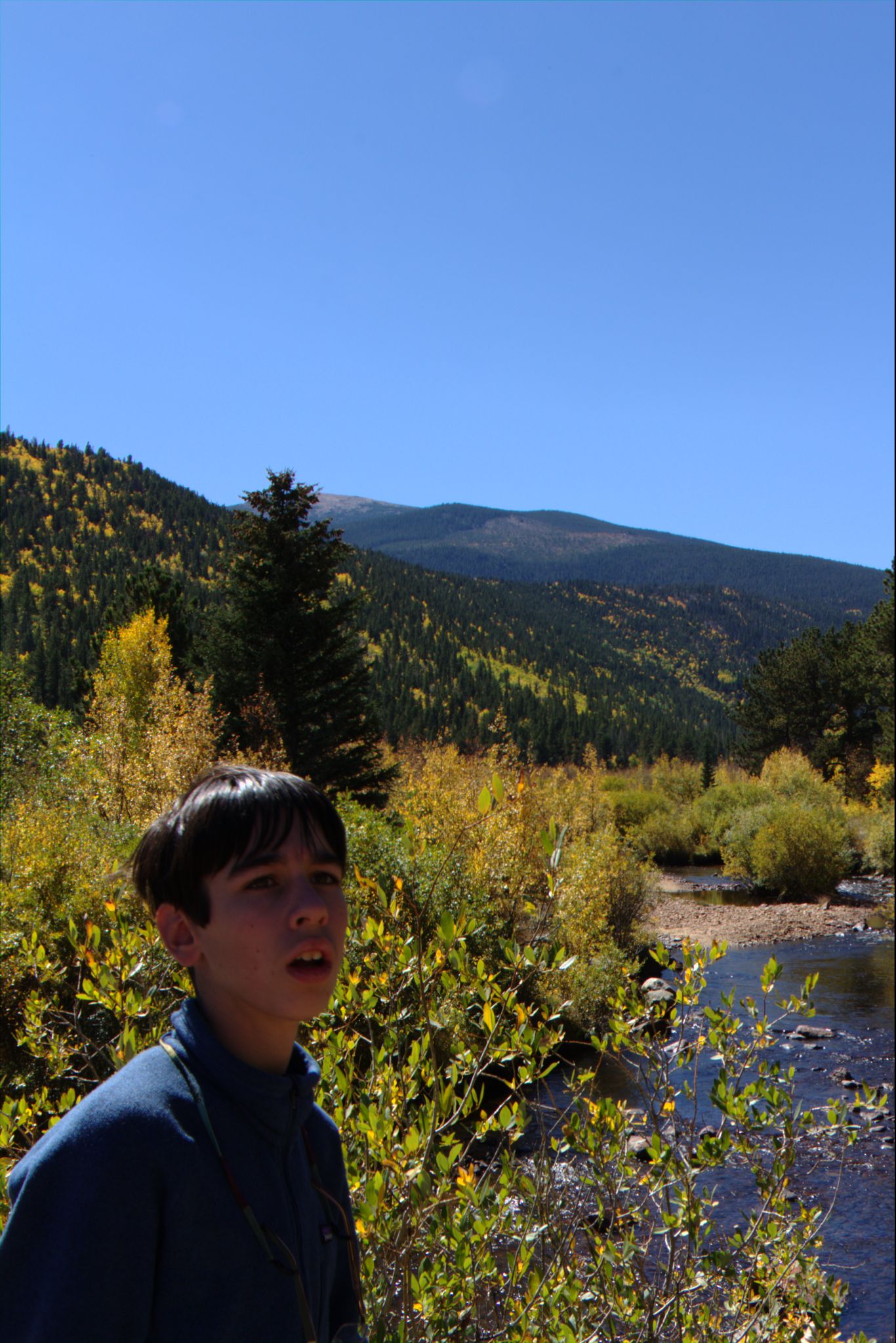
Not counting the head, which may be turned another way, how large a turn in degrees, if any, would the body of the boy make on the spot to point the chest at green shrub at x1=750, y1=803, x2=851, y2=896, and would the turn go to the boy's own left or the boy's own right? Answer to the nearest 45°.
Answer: approximately 90° to the boy's own left

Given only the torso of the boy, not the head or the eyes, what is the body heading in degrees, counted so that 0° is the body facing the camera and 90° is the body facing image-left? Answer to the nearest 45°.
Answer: approximately 315°

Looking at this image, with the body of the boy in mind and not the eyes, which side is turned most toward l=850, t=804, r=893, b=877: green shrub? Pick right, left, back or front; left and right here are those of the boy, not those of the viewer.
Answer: left

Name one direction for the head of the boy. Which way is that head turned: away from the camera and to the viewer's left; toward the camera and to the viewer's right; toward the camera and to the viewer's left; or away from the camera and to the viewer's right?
toward the camera and to the viewer's right

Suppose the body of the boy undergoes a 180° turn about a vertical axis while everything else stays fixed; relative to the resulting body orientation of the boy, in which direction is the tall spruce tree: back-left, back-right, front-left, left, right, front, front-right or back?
front-right

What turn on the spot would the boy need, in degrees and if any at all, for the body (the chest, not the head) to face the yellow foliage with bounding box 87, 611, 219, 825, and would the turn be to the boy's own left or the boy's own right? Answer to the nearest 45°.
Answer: approximately 135° to the boy's own left
